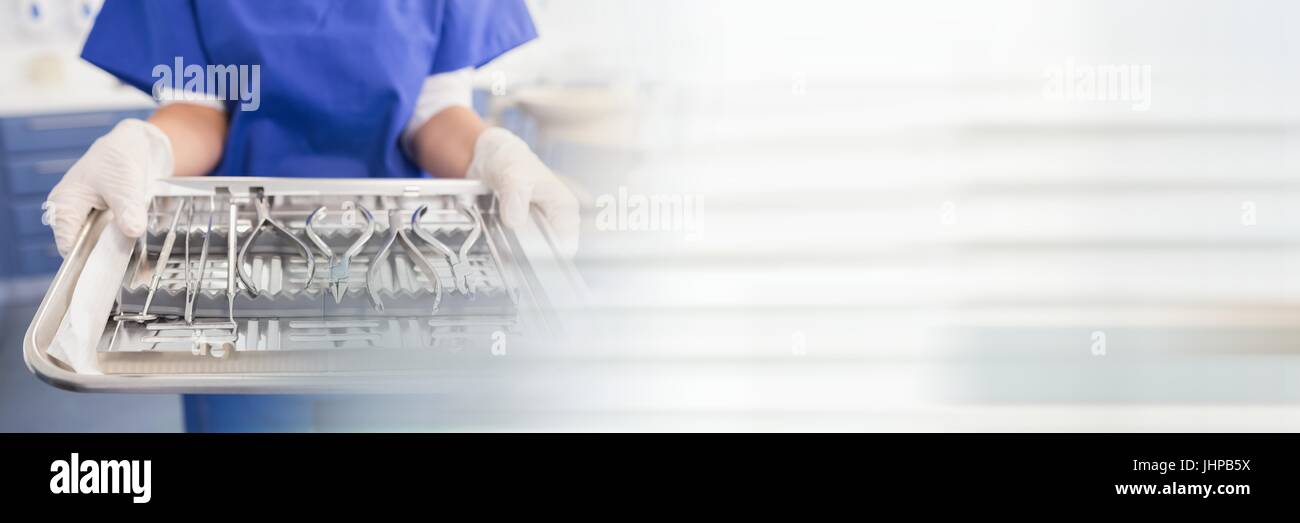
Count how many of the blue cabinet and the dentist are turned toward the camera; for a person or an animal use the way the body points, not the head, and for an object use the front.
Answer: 2

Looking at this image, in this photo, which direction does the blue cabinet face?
toward the camera

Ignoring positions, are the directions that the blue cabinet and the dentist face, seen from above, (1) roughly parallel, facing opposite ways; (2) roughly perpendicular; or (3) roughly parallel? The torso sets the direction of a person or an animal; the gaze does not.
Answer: roughly parallel

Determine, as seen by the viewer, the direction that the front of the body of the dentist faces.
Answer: toward the camera
